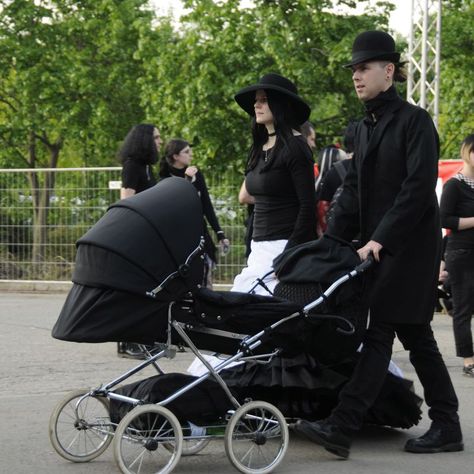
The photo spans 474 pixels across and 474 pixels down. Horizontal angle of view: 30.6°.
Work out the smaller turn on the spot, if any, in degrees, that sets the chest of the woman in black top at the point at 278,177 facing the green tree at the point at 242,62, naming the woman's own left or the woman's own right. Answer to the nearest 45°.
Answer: approximately 135° to the woman's own right

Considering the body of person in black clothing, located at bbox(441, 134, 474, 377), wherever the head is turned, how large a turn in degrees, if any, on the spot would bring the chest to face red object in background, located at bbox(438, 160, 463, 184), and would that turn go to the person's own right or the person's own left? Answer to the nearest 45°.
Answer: approximately 135° to the person's own left

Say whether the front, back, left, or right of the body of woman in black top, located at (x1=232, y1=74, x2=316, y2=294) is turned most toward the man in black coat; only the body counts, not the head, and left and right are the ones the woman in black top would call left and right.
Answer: left

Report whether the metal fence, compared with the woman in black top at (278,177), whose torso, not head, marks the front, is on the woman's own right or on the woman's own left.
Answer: on the woman's own right

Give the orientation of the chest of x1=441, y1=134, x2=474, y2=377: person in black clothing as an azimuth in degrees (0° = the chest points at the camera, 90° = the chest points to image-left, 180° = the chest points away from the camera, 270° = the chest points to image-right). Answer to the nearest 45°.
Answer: approximately 315°

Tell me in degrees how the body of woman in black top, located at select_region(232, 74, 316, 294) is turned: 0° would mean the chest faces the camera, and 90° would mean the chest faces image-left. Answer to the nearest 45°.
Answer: approximately 45°

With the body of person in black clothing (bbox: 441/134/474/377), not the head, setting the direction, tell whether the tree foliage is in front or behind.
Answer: behind
